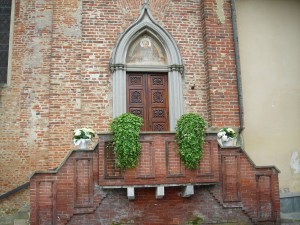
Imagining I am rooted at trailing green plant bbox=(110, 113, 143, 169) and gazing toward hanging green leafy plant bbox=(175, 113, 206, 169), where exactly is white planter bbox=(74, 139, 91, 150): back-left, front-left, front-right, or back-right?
back-left

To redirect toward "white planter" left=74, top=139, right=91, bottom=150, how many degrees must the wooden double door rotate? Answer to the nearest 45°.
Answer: approximately 45° to its right

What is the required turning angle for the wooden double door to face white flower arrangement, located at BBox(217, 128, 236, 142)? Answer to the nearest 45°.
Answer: approximately 45° to its left

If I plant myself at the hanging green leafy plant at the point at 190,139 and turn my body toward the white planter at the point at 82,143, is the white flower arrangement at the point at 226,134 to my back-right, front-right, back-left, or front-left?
back-right

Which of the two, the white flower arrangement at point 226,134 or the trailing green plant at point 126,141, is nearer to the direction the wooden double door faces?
the trailing green plant

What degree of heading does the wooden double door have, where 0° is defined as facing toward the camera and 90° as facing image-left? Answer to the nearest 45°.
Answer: approximately 0°
